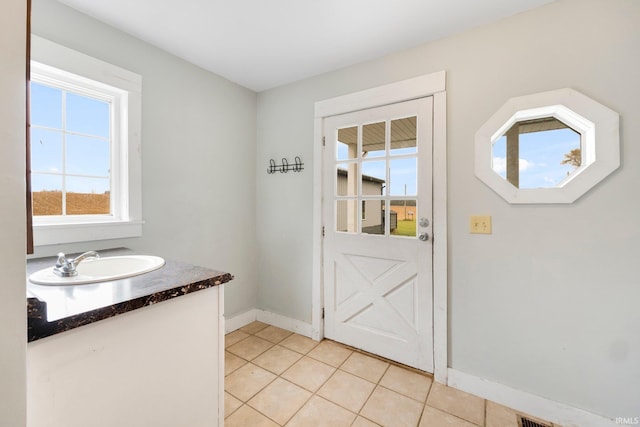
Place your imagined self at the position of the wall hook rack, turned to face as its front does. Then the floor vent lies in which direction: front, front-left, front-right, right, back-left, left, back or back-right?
left

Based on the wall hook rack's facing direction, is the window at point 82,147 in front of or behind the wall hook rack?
in front

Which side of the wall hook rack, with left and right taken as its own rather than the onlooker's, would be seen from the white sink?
front

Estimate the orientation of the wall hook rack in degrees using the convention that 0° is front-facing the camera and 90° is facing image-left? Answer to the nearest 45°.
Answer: approximately 45°

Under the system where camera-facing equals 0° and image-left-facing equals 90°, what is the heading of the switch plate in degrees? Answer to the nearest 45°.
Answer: approximately 0°

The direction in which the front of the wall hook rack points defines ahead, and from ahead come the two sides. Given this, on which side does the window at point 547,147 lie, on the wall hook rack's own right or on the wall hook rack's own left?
on the wall hook rack's own left

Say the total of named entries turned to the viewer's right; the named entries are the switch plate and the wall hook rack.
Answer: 0

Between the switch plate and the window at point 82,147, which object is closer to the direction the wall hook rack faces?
the window

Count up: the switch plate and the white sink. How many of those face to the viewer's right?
1

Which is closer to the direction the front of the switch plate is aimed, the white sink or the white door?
the white sink

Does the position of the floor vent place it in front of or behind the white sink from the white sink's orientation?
in front
